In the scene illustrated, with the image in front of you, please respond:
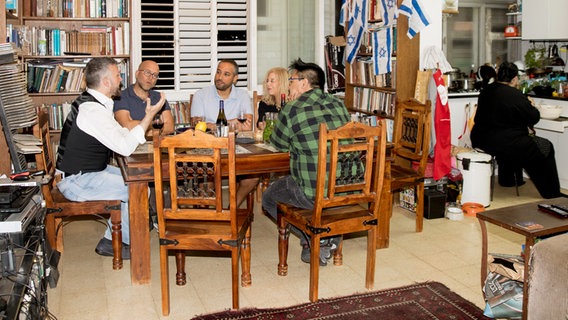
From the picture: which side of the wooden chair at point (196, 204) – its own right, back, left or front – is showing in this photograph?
back

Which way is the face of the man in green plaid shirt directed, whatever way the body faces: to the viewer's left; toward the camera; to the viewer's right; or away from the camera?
to the viewer's left

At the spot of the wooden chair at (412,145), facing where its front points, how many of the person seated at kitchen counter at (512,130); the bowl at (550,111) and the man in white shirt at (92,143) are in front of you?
1

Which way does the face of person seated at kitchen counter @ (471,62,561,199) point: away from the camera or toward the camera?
away from the camera

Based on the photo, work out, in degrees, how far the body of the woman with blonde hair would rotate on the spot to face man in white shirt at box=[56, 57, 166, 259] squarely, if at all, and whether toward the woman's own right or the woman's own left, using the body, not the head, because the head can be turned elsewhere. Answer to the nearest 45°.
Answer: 0° — they already face them

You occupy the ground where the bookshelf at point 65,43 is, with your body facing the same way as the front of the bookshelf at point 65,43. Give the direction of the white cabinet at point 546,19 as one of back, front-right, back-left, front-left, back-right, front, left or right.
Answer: left

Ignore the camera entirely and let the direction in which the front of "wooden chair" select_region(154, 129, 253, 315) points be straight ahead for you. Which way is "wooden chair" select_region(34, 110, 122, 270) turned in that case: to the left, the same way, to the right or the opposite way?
to the right

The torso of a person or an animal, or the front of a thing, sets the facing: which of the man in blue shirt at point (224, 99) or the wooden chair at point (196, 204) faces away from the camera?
the wooden chair

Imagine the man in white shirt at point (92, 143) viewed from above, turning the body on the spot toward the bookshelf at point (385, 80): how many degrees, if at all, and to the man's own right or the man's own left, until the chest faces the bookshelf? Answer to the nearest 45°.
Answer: approximately 45° to the man's own left

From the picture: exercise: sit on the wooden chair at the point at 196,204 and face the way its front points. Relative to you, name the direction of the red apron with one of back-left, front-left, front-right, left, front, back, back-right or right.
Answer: front-right
